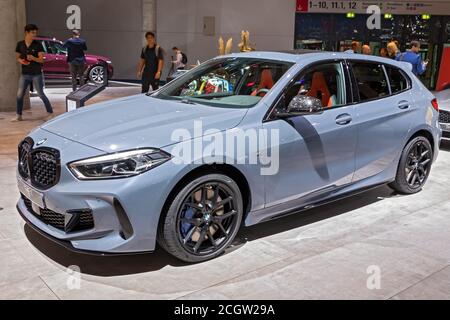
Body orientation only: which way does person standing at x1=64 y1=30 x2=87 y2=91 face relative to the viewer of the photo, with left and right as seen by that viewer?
facing away from the viewer

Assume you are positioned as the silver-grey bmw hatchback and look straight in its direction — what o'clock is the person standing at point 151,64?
The person standing is roughly at 4 o'clock from the silver-grey bmw hatchback.

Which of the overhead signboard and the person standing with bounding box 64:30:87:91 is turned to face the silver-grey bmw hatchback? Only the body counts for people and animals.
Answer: the overhead signboard

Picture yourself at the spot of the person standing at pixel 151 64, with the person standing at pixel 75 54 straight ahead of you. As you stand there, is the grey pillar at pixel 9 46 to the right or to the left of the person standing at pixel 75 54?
left

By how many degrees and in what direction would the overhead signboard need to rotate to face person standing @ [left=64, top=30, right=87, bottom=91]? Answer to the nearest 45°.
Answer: approximately 45° to its right
